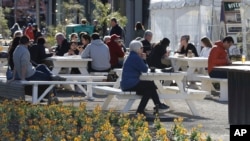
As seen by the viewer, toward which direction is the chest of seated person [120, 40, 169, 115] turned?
to the viewer's right

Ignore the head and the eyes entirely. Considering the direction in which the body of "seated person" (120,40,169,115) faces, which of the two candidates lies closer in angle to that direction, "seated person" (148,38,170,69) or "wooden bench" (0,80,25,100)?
the seated person

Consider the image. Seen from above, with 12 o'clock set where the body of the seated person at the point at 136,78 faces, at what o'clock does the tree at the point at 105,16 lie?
The tree is roughly at 9 o'clock from the seated person.
